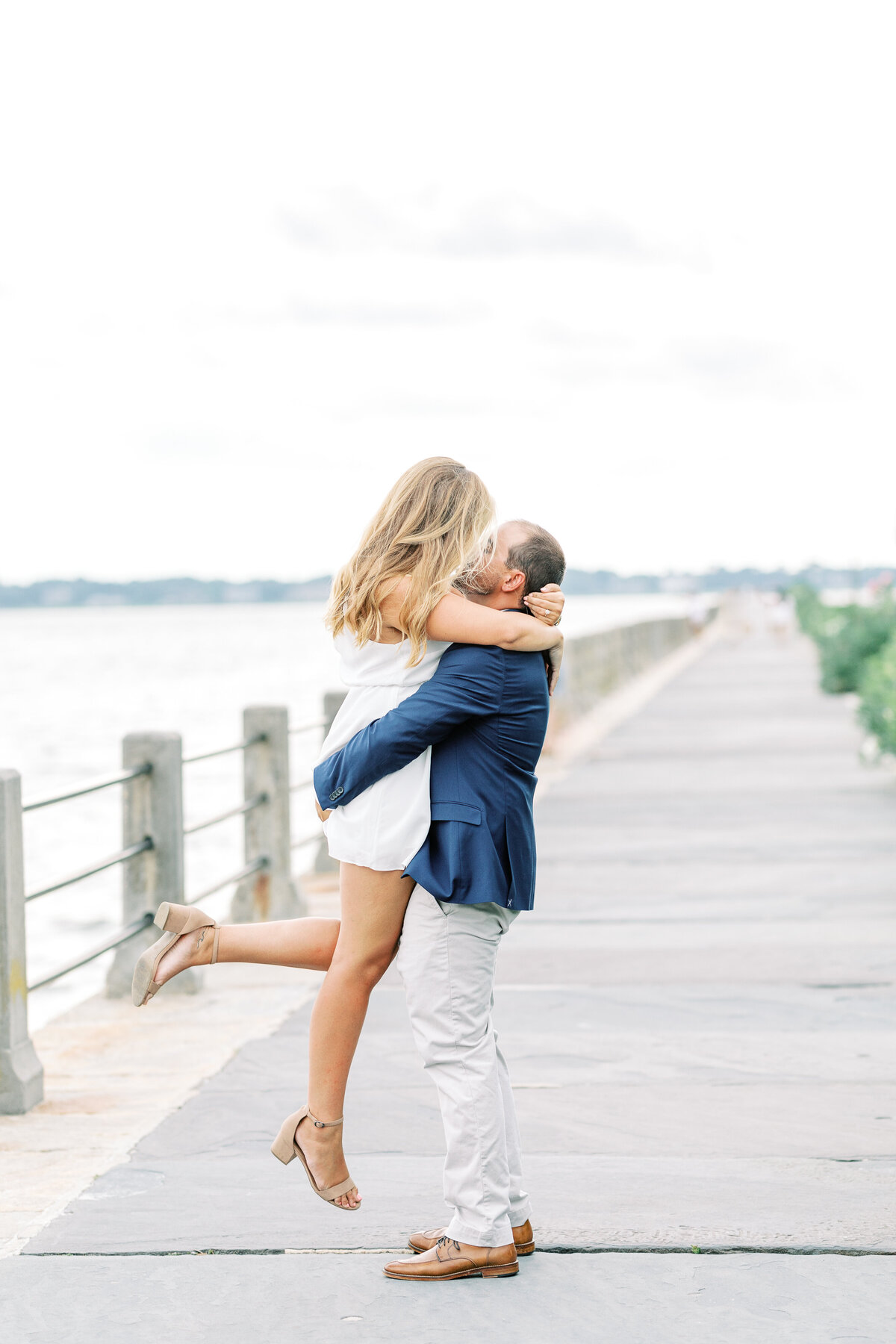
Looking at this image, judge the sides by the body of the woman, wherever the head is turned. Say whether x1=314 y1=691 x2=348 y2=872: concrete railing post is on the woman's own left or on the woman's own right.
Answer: on the woman's own left

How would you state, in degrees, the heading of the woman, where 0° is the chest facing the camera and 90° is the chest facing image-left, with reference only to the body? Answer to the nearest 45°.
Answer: approximately 270°

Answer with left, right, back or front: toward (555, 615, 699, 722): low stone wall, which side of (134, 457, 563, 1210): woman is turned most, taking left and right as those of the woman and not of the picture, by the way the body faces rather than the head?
left

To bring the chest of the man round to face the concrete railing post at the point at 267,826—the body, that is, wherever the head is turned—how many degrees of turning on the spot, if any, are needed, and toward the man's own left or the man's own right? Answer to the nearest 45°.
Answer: approximately 90° to the man's own right

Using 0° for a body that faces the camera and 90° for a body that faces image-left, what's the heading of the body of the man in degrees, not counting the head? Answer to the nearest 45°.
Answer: approximately 90°

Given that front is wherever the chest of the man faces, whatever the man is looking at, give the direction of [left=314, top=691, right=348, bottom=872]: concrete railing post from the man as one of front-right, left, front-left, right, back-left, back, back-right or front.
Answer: right

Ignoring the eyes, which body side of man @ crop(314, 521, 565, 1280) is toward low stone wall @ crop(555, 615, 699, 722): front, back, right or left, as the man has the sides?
right

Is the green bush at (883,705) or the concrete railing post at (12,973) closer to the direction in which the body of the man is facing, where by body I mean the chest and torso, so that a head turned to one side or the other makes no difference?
the concrete railing post

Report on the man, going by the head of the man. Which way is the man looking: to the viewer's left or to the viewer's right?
to the viewer's left
